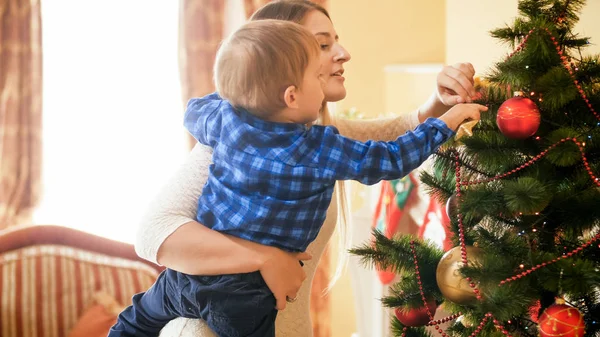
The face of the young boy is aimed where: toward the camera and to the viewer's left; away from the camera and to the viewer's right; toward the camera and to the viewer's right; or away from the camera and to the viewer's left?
away from the camera and to the viewer's right

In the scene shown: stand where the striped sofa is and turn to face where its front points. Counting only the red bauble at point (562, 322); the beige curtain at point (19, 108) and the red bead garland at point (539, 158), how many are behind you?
1

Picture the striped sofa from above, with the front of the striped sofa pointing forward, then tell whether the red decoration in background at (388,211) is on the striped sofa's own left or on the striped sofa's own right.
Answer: on the striped sofa's own left

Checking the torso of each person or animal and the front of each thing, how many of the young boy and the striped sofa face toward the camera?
1

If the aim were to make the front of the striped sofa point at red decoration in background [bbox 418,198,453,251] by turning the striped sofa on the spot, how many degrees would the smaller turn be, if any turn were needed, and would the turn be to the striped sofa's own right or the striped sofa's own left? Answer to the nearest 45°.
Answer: approximately 45° to the striped sofa's own left

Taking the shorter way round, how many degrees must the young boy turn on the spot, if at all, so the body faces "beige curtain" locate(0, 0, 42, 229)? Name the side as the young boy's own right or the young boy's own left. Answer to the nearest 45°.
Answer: approximately 90° to the young boy's own left

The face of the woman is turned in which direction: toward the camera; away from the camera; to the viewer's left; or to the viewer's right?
to the viewer's right

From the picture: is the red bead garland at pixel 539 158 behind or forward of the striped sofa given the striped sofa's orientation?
forward

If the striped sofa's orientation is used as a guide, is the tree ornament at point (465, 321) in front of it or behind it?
in front

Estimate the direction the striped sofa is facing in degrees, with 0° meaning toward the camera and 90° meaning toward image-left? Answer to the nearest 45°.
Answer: approximately 0°

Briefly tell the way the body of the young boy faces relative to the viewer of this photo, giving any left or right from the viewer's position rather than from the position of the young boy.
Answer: facing away from the viewer and to the right of the viewer

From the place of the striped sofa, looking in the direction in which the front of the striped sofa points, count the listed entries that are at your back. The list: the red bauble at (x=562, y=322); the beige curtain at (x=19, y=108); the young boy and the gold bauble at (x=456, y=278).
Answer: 1

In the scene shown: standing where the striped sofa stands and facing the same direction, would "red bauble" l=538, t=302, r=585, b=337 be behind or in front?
in front
